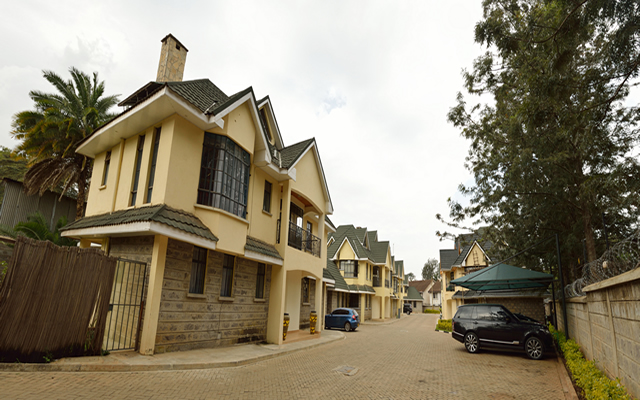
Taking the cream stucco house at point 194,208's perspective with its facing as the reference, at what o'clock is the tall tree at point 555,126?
The tall tree is roughly at 11 o'clock from the cream stucco house.

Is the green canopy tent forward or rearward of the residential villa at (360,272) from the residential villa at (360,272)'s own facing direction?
forward

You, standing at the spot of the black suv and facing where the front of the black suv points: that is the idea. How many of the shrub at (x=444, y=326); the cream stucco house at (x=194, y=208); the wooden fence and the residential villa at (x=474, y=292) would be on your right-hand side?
2

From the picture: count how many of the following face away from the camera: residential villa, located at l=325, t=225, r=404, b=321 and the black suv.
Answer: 0

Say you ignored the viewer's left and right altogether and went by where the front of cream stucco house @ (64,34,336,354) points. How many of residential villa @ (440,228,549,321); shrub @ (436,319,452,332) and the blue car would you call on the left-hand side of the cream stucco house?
3

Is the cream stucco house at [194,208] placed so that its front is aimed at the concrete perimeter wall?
yes

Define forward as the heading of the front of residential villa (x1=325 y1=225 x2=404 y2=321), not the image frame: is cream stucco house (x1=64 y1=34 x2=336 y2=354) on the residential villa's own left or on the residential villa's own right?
on the residential villa's own right

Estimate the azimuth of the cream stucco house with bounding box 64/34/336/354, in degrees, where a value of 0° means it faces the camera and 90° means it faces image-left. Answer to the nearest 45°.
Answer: approximately 315°

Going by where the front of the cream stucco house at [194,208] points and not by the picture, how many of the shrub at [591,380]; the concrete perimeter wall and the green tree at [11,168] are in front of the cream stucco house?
2
